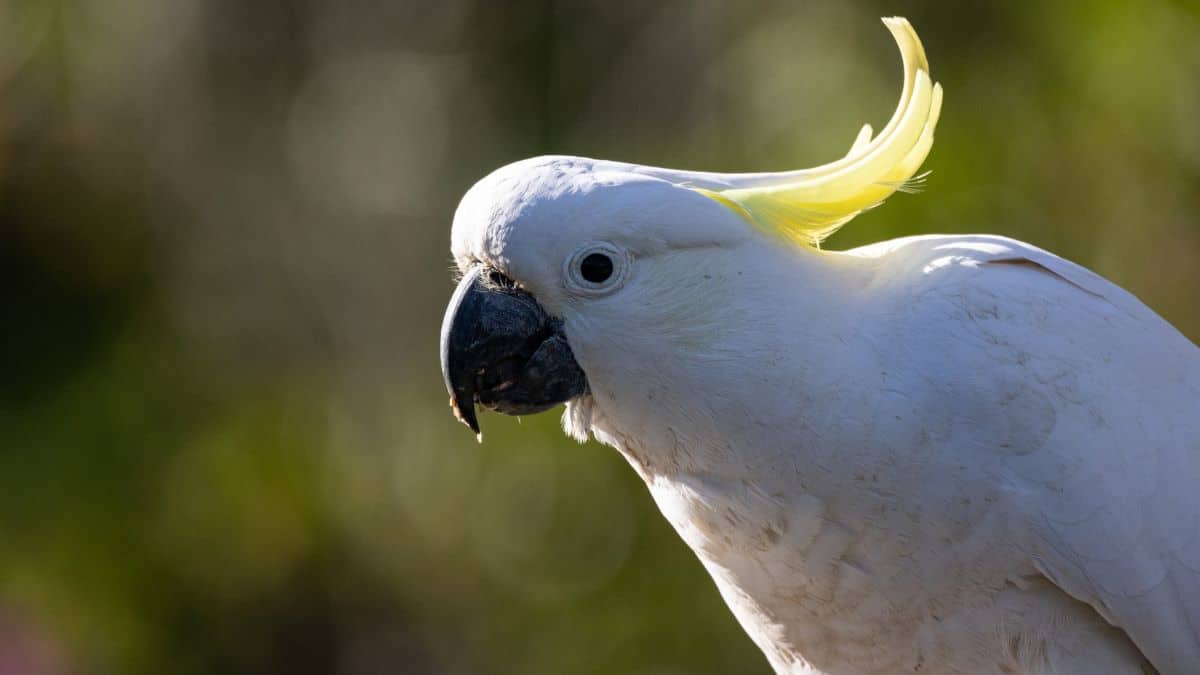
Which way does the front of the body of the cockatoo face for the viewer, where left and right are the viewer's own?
facing to the left of the viewer
